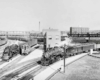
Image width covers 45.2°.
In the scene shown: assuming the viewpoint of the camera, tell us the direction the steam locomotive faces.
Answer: facing the viewer and to the left of the viewer
